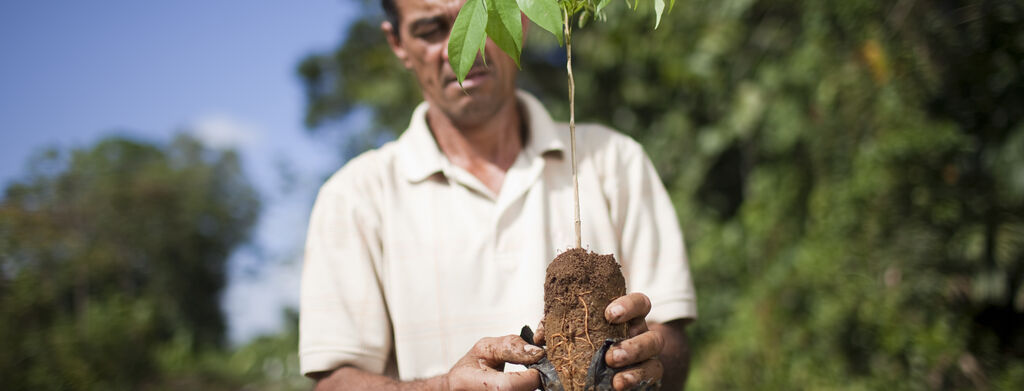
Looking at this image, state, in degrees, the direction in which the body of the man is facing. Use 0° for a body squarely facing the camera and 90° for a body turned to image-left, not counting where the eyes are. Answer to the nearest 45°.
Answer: approximately 0°
